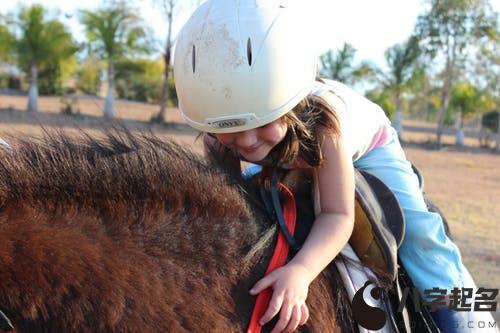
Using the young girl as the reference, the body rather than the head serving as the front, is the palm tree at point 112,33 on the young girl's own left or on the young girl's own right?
on the young girl's own right

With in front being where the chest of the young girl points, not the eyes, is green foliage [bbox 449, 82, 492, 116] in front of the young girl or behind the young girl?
behind

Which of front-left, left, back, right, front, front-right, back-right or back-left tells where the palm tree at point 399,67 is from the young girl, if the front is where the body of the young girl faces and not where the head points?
back-right

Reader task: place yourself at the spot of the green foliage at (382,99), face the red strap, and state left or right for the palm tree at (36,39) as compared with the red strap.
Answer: right

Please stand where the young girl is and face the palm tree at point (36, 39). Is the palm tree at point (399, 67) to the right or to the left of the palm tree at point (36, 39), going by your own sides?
right

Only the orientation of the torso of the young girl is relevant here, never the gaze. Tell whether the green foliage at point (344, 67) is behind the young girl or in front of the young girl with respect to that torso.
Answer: behind

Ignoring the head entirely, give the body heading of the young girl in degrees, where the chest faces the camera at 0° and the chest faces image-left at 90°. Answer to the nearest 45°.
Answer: approximately 45°

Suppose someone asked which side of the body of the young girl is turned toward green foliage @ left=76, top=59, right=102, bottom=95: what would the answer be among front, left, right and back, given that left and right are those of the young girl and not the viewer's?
right

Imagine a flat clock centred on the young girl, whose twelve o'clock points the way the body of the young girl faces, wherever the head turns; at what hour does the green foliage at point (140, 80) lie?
The green foliage is roughly at 4 o'clock from the young girl.
